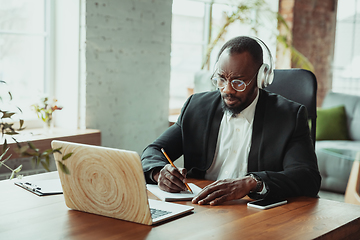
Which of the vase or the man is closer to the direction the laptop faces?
the man

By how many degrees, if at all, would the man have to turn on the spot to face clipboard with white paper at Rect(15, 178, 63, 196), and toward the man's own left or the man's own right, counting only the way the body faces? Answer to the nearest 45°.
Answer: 0° — they already face it

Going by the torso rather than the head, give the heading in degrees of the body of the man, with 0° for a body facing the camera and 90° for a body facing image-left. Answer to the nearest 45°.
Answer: approximately 45°

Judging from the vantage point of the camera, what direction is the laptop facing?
facing away from the viewer and to the right of the viewer

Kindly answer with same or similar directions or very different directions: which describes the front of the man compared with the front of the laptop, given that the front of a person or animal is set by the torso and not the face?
very different directions

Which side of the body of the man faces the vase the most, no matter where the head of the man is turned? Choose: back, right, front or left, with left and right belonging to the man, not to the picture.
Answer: right
